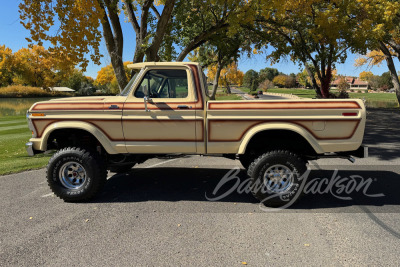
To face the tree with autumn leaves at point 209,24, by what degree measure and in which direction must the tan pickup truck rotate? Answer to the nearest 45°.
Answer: approximately 90° to its right

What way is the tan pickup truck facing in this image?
to the viewer's left
